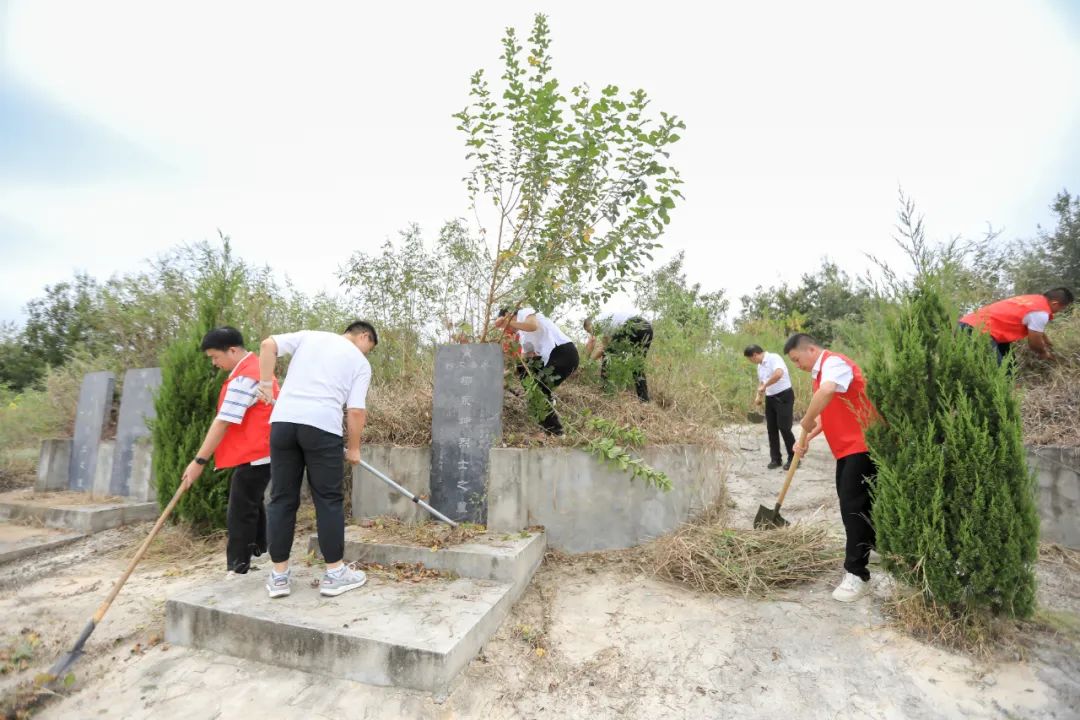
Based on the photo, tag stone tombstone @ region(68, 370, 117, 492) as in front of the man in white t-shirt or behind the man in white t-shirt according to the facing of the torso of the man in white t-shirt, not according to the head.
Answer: in front

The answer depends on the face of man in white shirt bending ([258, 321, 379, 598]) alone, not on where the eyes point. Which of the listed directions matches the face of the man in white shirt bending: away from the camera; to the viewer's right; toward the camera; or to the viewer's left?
to the viewer's right

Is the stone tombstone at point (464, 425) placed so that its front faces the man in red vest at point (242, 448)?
no

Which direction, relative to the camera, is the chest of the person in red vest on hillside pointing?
to the viewer's right

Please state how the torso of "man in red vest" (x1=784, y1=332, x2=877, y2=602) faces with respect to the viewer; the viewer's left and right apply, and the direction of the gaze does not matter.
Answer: facing to the left of the viewer

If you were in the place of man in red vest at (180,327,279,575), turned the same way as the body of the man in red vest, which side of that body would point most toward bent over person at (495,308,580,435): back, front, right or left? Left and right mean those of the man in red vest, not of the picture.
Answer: back

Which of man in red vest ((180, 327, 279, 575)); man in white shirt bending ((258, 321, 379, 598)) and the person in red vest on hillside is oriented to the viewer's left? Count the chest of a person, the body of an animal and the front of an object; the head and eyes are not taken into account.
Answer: the man in red vest

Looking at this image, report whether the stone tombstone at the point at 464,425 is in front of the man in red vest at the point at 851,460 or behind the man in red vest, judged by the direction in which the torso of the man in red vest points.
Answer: in front

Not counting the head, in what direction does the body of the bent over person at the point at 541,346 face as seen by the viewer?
to the viewer's left

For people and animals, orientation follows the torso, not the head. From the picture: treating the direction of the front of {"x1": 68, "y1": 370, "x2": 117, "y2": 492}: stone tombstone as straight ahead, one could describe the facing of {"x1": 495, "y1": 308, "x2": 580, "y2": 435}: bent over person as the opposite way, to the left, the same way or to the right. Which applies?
to the right

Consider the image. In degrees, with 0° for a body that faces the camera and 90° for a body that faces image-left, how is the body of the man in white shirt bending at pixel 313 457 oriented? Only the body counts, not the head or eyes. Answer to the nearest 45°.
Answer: approximately 225°

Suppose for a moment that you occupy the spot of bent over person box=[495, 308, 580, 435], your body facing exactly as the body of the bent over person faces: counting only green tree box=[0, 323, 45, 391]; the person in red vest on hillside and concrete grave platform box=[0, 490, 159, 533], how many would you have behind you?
1

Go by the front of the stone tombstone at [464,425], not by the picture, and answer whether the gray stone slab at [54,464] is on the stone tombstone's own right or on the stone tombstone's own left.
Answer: on the stone tombstone's own right

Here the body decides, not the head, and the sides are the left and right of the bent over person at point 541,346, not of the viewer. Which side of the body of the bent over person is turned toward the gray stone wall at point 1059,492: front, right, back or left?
back
